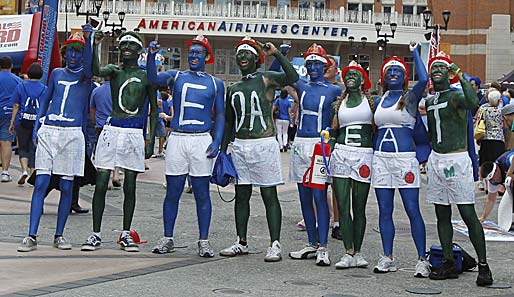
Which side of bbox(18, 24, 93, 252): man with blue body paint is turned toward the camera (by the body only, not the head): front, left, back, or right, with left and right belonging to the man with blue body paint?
front

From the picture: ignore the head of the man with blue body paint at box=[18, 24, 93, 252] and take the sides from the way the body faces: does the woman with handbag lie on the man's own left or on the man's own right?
on the man's own left

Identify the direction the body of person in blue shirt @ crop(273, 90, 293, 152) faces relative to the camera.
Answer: away from the camera

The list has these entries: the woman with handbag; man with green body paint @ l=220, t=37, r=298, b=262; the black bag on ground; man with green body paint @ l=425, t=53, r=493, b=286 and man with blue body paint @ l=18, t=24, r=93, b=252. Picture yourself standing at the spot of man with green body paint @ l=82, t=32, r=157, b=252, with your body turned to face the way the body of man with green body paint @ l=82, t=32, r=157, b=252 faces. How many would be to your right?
1

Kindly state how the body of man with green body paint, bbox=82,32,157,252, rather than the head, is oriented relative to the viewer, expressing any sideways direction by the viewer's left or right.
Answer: facing the viewer

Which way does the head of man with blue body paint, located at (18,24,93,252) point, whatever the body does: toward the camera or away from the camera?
toward the camera

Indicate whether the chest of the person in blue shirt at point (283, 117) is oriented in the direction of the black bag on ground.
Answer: no

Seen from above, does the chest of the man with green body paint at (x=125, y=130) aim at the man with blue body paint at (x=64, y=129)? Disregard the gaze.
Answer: no

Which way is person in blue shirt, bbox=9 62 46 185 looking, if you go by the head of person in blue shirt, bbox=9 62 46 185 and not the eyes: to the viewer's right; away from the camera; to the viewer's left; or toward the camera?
away from the camera

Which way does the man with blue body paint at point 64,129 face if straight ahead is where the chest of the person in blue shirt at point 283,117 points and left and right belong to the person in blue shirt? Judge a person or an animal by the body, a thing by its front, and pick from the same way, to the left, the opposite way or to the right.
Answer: the opposite way

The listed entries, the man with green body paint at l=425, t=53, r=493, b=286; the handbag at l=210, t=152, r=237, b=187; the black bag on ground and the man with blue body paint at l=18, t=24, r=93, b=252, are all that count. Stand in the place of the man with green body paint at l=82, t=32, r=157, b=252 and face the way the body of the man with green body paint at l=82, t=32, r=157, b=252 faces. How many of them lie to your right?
1

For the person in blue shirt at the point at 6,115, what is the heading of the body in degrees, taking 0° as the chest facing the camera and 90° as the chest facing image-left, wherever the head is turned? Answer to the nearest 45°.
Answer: approximately 180°

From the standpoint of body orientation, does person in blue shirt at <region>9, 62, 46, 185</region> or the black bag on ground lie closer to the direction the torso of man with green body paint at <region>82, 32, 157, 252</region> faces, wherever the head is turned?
the black bag on ground

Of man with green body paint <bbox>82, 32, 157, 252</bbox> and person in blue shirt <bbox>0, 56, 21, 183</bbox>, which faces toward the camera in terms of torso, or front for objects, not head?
the man with green body paint

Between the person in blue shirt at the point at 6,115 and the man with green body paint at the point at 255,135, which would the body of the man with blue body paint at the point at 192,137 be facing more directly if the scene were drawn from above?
the man with green body paint

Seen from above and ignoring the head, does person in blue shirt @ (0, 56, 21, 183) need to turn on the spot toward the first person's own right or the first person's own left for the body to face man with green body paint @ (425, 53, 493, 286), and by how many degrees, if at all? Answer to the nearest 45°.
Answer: approximately 135° to the first person's own right
